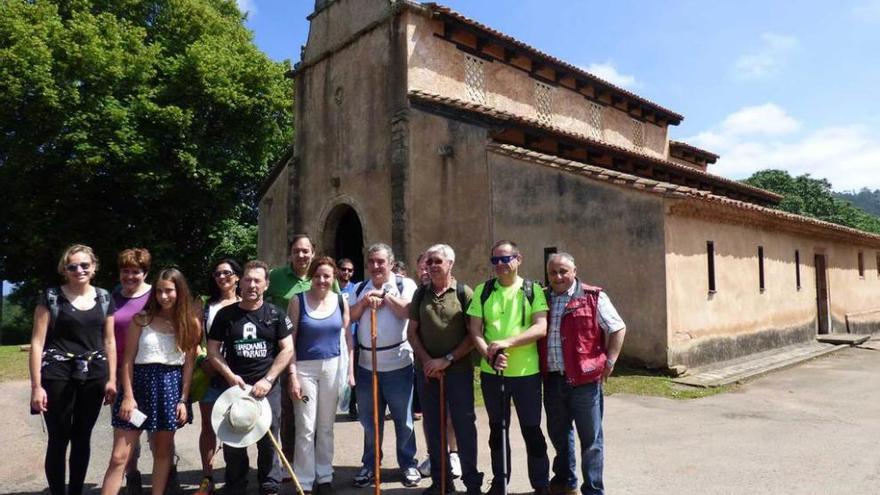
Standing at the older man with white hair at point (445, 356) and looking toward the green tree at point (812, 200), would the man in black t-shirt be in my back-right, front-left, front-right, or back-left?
back-left

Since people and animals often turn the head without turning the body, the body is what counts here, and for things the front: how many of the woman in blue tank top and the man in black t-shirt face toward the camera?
2

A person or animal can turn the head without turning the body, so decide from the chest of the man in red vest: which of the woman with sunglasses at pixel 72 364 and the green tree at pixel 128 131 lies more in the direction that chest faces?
the woman with sunglasses

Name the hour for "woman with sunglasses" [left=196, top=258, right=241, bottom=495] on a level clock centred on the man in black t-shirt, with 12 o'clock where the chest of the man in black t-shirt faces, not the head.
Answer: The woman with sunglasses is roughly at 5 o'clock from the man in black t-shirt.

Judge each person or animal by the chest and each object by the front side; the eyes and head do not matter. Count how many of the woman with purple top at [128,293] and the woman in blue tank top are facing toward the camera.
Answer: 2

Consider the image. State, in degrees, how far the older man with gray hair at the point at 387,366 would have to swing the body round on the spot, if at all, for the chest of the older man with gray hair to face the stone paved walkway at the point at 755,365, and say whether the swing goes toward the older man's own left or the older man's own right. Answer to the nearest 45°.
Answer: approximately 135° to the older man's own left

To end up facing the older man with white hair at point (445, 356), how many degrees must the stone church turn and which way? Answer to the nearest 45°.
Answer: approximately 45° to its left

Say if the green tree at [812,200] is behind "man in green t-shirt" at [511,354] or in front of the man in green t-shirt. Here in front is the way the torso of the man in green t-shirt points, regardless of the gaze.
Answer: behind

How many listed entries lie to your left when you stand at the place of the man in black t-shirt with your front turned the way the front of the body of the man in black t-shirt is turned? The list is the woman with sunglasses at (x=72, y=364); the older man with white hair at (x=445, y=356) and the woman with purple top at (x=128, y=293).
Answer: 1

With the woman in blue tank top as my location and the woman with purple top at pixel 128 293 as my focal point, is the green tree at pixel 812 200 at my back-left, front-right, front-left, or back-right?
back-right
